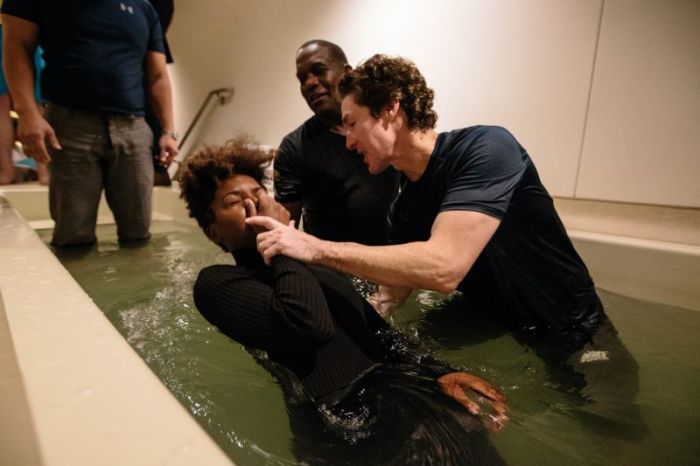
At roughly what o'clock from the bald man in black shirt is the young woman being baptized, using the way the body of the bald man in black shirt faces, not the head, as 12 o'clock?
The young woman being baptized is roughly at 12 o'clock from the bald man in black shirt.

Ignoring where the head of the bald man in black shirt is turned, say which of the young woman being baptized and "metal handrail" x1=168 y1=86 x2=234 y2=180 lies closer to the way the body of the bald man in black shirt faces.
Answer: the young woman being baptized

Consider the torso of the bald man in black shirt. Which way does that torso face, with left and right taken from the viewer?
facing the viewer
